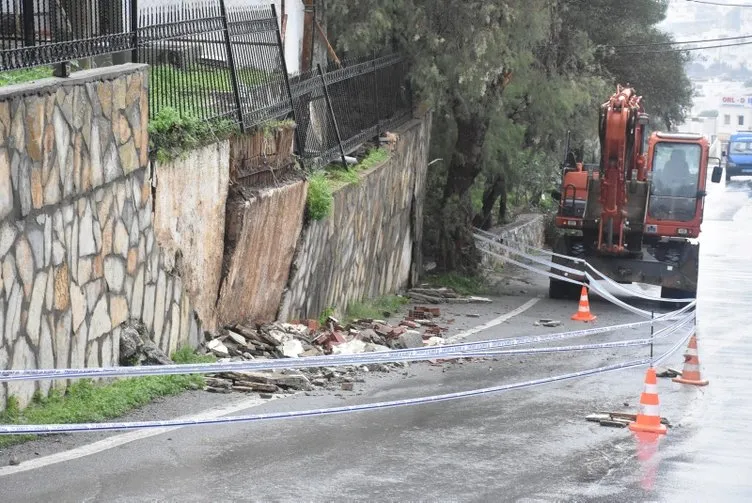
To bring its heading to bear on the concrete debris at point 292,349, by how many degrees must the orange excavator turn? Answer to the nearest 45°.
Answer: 0° — it already faces it

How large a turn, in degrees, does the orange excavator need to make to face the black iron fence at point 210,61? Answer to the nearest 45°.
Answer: approximately 45° to its right

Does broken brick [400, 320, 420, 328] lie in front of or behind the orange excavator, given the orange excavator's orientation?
in front

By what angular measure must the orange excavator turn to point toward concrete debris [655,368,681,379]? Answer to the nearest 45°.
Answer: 0° — it already faces it

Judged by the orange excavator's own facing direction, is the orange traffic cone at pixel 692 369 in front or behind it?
in front

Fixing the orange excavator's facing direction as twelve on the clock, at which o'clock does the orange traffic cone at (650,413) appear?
The orange traffic cone is roughly at 12 o'clock from the orange excavator.

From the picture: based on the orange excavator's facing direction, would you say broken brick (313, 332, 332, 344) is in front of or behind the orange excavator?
in front

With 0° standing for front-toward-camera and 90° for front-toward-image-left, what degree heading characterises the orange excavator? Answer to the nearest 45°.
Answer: approximately 0°

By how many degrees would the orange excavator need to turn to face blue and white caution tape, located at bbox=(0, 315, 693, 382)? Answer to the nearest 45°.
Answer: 0° — it already faces it
